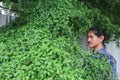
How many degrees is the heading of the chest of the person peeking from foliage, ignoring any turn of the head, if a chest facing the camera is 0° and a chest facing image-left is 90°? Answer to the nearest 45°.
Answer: approximately 45°

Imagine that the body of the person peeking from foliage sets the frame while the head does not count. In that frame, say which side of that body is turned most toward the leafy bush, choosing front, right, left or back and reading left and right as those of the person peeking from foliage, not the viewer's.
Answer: front

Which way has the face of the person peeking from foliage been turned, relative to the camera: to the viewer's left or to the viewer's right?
to the viewer's left
